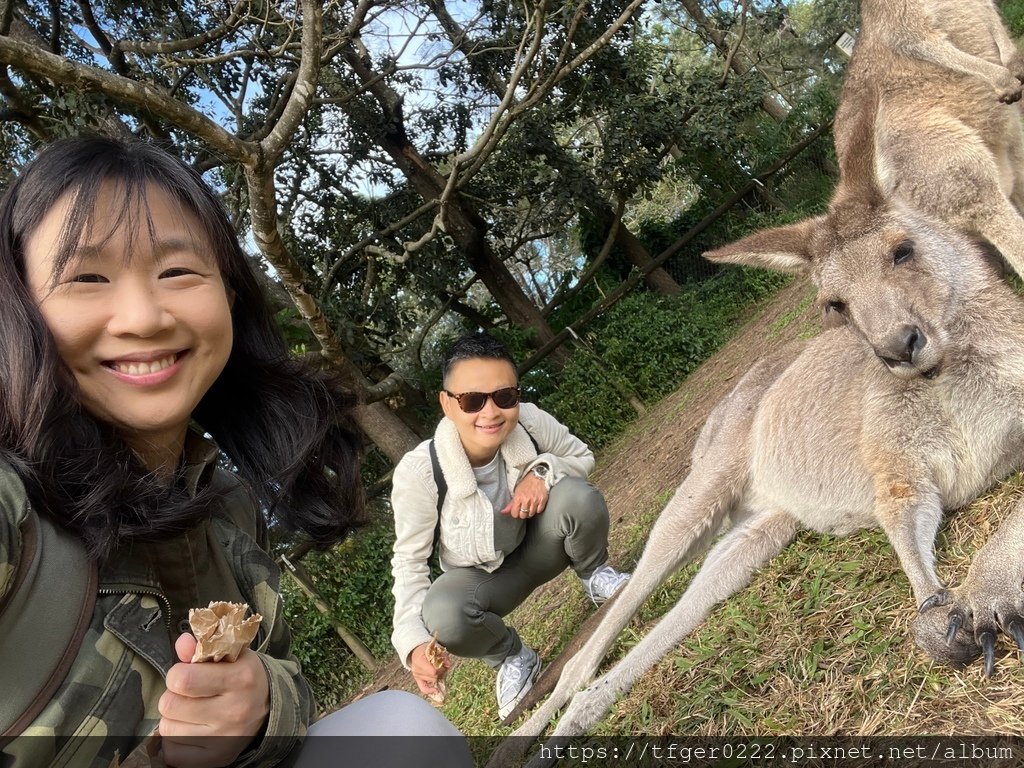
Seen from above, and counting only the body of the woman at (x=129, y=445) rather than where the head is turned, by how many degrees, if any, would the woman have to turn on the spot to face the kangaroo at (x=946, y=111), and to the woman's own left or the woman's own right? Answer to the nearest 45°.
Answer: approximately 90° to the woman's own left

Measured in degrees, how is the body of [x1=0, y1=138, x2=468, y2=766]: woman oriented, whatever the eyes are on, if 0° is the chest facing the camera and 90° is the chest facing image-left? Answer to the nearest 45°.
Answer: approximately 0°

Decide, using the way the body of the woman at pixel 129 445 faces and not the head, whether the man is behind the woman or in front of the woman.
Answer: behind

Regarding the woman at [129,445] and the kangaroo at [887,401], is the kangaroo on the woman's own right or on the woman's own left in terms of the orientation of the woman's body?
on the woman's own left
